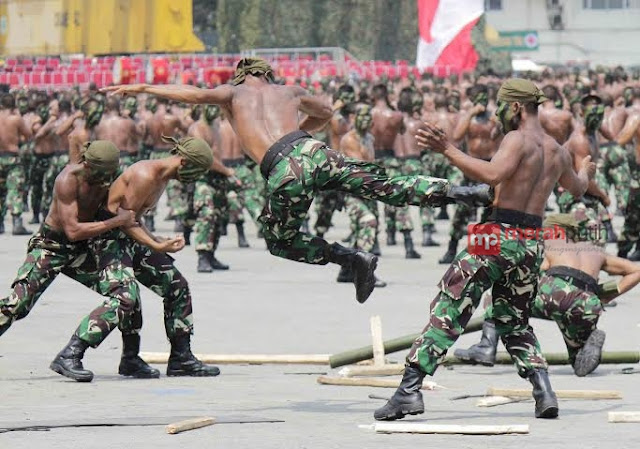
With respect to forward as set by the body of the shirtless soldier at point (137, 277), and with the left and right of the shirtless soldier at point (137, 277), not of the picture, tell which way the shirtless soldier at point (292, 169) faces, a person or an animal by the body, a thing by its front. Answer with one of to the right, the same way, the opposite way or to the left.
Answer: to the left

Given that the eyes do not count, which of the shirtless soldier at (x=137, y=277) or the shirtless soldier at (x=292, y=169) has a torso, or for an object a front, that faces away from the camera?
the shirtless soldier at (x=292, y=169)

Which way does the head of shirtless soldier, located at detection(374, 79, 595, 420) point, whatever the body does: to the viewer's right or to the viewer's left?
to the viewer's left

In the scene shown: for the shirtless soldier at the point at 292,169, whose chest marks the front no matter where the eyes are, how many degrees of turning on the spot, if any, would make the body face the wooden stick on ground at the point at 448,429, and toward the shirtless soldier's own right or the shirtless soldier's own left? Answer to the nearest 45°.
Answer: approximately 135° to the shirtless soldier's own right

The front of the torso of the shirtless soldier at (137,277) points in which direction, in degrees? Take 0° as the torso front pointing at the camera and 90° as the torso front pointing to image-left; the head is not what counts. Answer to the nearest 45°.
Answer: approximately 270°

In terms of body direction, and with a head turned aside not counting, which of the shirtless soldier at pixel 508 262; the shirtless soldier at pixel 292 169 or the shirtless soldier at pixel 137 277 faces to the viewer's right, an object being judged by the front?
the shirtless soldier at pixel 137 277

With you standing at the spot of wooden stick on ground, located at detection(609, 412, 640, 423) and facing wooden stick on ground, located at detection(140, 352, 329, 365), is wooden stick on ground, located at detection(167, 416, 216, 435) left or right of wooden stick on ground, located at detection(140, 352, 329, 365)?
left

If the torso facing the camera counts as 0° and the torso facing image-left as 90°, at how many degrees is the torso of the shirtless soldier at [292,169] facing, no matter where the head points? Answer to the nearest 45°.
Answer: approximately 180°

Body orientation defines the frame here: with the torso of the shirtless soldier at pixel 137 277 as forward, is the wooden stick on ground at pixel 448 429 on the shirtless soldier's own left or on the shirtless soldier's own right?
on the shirtless soldier's own right

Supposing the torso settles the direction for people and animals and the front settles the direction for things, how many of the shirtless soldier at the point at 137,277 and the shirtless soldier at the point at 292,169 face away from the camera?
1

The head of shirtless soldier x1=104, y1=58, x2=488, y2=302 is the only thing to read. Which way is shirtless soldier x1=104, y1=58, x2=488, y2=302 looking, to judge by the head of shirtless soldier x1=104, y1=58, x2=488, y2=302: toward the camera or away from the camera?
away from the camera
